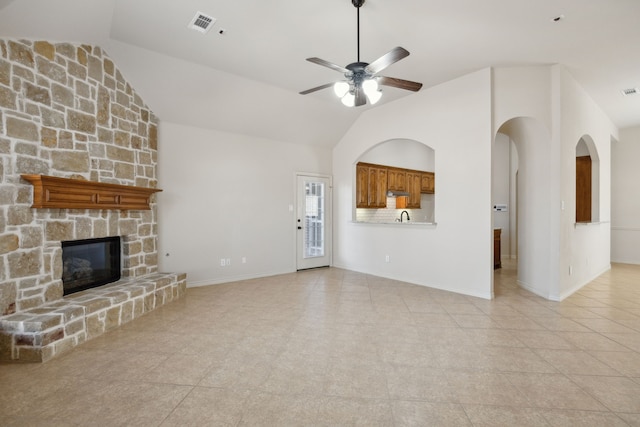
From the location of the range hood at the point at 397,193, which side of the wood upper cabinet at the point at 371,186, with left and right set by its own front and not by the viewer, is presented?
left

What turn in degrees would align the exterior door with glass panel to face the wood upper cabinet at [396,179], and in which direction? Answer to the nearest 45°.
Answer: approximately 90° to its left

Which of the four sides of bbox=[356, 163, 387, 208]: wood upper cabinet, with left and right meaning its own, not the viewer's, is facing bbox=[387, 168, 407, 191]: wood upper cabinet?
left

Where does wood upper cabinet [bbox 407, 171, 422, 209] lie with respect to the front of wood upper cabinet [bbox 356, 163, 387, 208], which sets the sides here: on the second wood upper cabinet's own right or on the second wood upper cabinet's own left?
on the second wood upper cabinet's own left

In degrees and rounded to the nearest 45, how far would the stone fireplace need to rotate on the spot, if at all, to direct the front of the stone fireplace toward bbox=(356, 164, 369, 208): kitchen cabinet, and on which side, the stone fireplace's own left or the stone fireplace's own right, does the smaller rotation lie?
approximately 45° to the stone fireplace's own left

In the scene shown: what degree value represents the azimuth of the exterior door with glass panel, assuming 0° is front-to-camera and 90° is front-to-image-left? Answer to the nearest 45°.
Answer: approximately 315°

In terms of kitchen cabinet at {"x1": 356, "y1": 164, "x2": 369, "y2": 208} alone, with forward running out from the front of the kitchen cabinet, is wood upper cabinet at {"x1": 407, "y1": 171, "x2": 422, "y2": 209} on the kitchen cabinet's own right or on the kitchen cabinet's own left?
on the kitchen cabinet's own left

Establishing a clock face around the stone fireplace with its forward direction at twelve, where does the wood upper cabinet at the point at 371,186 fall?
The wood upper cabinet is roughly at 10 o'clock from the stone fireplace.
